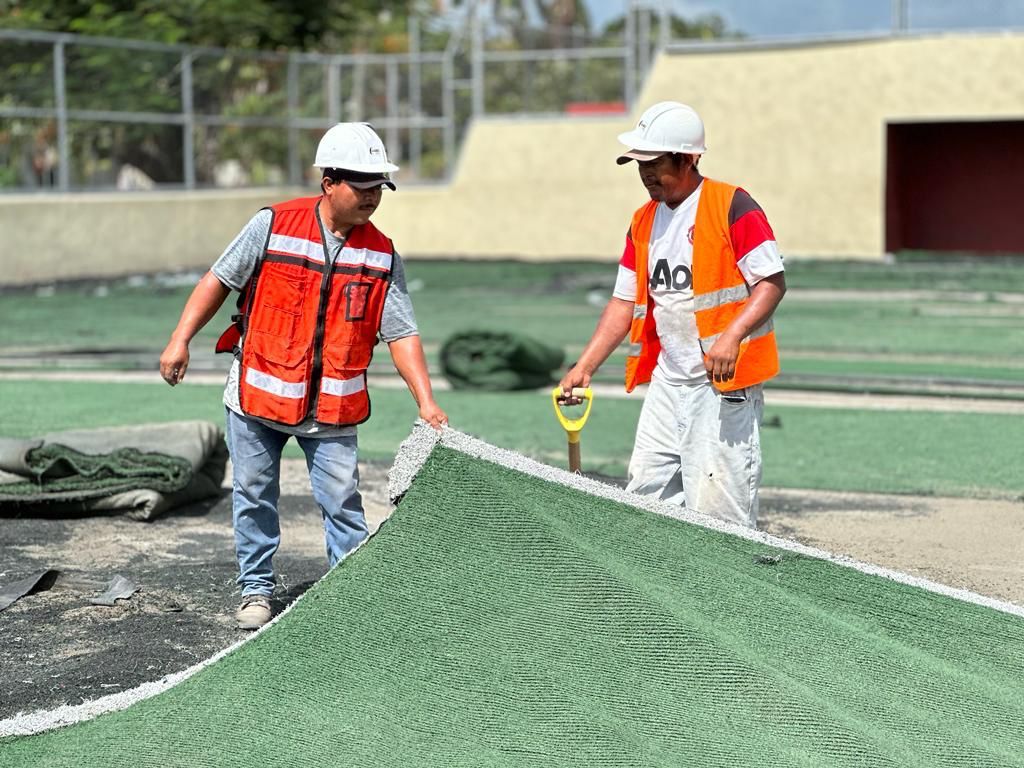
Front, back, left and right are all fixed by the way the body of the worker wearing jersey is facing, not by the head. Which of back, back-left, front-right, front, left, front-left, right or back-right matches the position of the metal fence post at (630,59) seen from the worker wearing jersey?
back-right

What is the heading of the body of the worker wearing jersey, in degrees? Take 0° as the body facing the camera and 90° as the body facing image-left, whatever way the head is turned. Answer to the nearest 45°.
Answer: approximately 45°

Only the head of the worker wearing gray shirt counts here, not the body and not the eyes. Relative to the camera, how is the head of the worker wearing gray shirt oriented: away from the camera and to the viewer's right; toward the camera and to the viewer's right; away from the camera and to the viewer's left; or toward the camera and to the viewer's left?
toward the camera and to the viewer's right

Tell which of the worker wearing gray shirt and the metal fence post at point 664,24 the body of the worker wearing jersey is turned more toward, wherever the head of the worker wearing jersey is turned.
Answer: the worker wearing gray shirt

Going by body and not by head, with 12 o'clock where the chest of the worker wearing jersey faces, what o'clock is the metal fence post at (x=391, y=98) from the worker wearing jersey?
The metal fence post is roughly at 4 o'clock from the worker wearing jersey.

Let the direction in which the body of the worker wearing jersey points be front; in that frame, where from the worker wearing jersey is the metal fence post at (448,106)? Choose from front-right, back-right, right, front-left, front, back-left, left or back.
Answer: back-right

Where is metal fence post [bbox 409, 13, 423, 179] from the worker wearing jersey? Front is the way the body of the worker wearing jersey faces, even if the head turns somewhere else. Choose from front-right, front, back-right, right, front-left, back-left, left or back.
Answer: back-right

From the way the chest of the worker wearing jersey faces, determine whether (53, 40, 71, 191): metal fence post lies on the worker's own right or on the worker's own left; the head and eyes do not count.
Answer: on the worker's own right

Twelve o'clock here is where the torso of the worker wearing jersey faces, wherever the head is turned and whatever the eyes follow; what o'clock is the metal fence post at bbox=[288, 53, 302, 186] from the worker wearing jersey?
The metal fence post is roughly at 4 o'clock from the worker wearing jersey.
